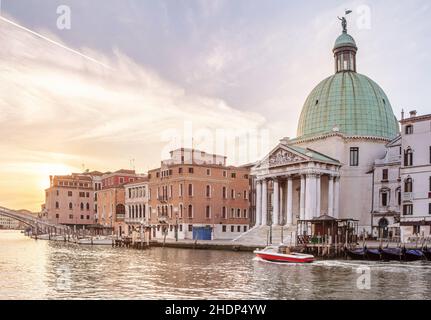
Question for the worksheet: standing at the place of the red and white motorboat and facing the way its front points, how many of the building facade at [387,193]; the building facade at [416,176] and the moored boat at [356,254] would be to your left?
0

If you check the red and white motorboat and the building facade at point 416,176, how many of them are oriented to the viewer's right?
0

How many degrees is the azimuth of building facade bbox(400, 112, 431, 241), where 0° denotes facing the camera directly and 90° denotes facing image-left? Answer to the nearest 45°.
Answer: approximately 45°

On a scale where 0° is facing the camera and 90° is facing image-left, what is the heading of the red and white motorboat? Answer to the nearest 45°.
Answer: approximately 90°

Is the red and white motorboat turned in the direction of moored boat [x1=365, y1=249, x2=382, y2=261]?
no

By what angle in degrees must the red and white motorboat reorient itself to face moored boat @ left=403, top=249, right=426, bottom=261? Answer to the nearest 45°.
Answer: approximately 180°

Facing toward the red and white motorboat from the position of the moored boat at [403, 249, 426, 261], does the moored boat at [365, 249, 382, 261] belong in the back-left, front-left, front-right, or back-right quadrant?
front-right

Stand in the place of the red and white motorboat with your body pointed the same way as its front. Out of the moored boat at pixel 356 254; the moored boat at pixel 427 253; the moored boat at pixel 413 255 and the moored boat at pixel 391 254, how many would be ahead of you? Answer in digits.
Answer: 0

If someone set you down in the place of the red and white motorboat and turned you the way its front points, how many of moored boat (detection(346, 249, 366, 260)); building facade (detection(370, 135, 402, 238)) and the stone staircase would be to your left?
0

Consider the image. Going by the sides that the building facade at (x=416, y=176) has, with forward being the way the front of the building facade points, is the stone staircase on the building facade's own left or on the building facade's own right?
on the building facade's own right

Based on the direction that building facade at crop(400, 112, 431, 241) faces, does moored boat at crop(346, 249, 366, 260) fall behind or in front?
in front

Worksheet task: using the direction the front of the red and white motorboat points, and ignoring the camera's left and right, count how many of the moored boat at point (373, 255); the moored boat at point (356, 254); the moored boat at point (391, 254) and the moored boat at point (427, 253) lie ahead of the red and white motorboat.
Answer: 0

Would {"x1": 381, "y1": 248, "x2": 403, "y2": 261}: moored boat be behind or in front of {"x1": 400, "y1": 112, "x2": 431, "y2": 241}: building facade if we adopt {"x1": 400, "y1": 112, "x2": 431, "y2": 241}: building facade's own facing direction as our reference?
in front

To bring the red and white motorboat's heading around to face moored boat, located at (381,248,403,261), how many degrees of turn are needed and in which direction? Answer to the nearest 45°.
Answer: approximately 180°

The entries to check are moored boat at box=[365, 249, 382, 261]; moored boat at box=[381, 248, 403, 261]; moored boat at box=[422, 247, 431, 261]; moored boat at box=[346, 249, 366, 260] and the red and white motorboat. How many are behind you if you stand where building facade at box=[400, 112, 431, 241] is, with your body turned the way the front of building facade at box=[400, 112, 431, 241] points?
0

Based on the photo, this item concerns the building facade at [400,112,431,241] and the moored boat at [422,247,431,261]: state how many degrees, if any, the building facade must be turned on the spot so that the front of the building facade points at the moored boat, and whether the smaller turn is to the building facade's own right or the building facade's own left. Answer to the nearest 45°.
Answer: approximately 45° to the building facade's own left

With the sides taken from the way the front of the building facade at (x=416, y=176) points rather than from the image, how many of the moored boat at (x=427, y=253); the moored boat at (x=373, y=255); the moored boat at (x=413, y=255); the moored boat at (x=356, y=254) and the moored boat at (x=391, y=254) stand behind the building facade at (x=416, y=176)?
0

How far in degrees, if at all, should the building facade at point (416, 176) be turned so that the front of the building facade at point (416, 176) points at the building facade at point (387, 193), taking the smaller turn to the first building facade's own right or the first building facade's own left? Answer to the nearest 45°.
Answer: approximately 135° to the first building facade's own right
